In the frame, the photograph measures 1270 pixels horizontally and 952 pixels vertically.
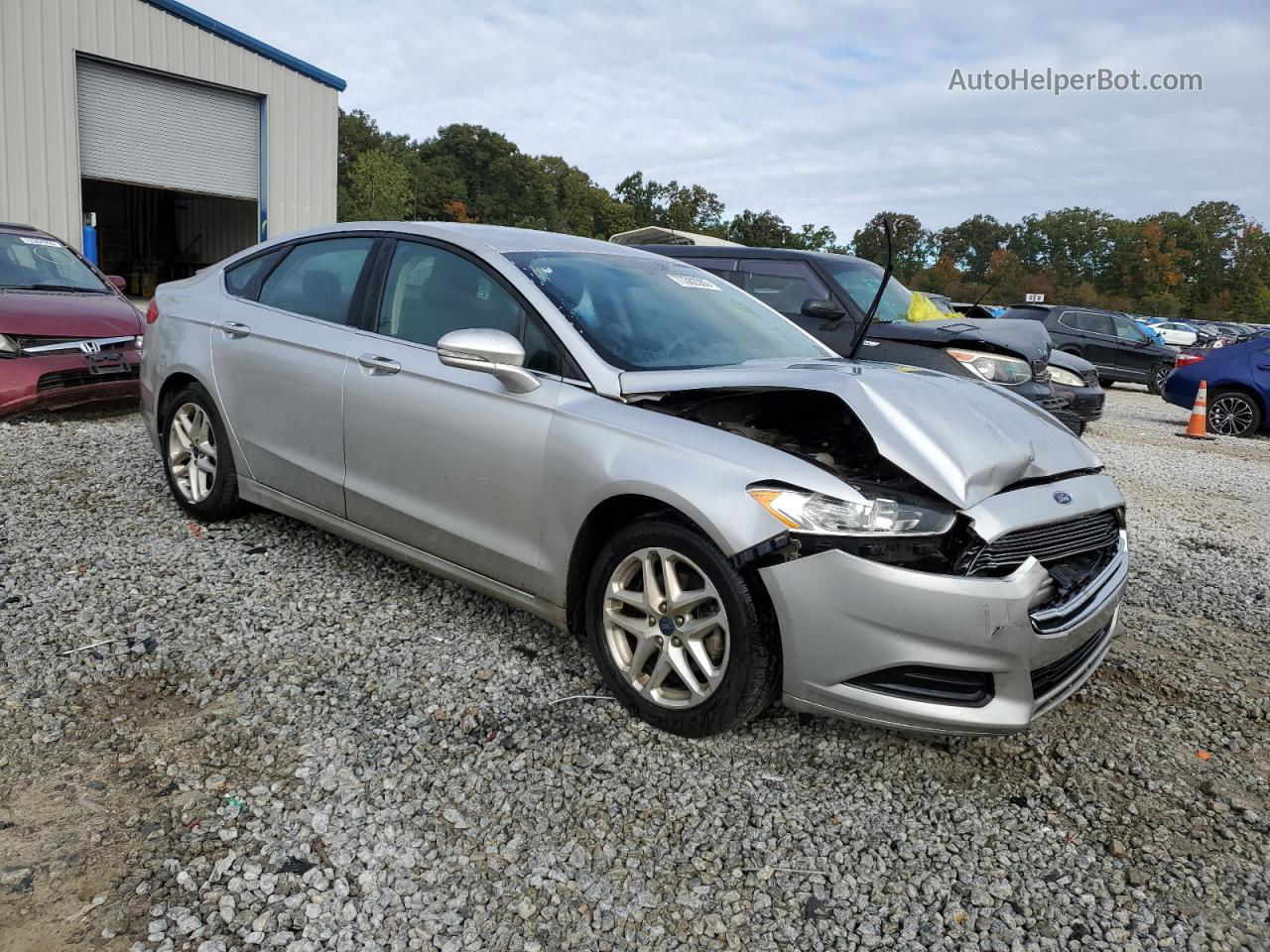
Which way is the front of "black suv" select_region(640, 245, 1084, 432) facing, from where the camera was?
facing the viewer and to the right of the viewer

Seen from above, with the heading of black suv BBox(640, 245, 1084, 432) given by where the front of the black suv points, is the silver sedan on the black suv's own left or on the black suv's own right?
on the black suv's own right

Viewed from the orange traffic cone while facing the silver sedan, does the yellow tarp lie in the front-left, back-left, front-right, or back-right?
front-right

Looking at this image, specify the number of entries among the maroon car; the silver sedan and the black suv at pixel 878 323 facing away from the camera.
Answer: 0

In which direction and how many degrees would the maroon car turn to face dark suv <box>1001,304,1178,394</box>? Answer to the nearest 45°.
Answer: approximately 45° to its left

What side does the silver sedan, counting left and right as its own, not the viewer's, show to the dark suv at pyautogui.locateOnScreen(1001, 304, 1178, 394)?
left

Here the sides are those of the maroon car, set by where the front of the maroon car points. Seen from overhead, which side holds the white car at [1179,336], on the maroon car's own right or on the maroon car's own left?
on the maroon car's own left

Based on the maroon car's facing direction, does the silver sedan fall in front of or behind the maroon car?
in front
